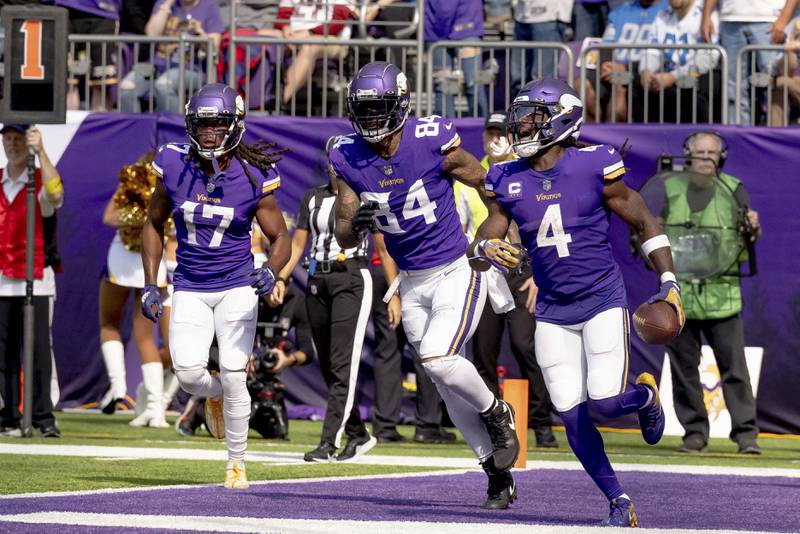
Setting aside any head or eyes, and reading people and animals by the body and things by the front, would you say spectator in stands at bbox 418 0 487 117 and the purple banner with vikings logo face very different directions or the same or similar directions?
same or similar directions

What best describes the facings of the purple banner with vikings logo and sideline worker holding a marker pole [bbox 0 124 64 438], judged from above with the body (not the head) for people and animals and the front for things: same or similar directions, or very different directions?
same or similar directions

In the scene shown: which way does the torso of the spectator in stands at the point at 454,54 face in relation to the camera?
toward the camera

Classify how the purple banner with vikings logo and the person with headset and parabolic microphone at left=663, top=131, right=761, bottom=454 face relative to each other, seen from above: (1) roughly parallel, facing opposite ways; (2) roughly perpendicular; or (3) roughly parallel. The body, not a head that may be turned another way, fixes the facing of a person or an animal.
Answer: roughly parallel

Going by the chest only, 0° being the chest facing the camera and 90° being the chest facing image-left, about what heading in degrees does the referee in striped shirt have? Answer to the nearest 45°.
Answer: approximately 45°

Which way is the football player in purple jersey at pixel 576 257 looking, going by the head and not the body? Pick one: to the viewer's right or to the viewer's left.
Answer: to the viewer's left

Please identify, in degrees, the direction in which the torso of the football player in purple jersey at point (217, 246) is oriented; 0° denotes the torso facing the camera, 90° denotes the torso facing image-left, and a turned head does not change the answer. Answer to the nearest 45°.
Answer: approximately 0°

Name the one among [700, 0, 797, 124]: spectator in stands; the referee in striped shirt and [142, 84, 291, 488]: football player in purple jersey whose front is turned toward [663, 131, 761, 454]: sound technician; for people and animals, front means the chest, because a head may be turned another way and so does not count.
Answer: the spectator in stands

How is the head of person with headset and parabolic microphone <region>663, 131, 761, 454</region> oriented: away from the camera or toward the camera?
toward the camera

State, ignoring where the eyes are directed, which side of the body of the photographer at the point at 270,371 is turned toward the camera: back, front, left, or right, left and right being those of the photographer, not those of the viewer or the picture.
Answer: front

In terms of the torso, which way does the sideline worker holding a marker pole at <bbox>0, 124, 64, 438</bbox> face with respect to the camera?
toward the camera

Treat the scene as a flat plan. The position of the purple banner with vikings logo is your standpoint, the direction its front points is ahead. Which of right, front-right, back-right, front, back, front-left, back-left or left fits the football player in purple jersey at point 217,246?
front

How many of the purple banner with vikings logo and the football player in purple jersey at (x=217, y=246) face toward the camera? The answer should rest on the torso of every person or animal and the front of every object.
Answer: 2

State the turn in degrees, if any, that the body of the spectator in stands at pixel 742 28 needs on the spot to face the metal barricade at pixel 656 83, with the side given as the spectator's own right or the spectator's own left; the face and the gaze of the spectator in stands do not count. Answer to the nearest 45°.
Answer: approximately 45° to the spectator's own right
